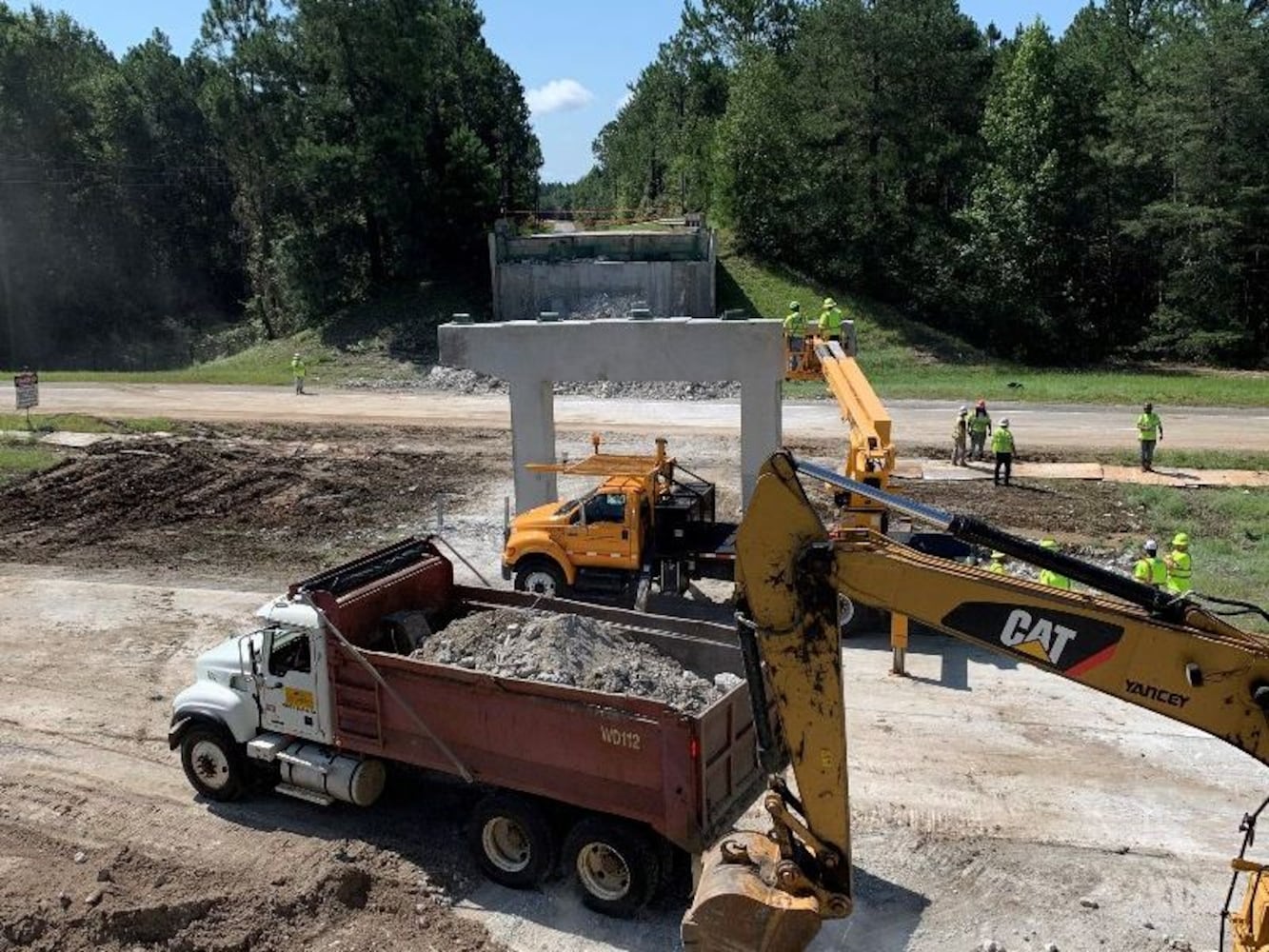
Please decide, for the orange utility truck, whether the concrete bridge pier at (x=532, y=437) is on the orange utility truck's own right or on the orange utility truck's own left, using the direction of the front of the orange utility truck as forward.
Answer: on the orange utility truck's own right

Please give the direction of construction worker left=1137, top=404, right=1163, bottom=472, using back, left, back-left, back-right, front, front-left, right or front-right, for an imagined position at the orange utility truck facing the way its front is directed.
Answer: back-right

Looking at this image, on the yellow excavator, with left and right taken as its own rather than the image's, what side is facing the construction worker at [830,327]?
right

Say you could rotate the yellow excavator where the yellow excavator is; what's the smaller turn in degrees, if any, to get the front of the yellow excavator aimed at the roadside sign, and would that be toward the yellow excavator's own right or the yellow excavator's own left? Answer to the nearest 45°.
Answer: approximately 45° to the yellow excavator's own right

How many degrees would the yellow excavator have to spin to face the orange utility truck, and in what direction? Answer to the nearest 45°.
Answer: approximately 45° to its right

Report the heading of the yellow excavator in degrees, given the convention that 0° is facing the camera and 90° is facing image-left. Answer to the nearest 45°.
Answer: approximately 90°

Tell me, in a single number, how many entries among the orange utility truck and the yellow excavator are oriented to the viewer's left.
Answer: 2

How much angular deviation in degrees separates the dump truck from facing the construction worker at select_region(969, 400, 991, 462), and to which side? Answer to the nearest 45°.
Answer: approximately 90° to its right

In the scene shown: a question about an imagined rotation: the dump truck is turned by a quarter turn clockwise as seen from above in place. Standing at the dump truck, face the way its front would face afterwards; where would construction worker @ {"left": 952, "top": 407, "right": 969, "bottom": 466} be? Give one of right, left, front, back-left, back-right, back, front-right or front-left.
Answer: front

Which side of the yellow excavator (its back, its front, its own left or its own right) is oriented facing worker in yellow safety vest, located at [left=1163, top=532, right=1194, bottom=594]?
right

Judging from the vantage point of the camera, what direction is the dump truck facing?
facing away from the viewer and to the left of the viewer

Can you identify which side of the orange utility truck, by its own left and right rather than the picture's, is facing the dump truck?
left

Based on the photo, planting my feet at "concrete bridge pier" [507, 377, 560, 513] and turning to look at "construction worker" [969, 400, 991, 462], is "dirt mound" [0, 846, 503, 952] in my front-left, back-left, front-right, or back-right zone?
back-right

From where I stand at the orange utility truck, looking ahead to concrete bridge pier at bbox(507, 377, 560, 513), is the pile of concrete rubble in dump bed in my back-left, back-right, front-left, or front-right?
back-left

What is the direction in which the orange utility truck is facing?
to the viewer's left

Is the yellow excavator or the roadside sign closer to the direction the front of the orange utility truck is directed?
the roadside sign

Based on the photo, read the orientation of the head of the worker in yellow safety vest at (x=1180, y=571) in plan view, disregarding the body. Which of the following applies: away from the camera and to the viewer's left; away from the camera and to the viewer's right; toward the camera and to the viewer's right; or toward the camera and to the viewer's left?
toward the camera and to the viewer's left
